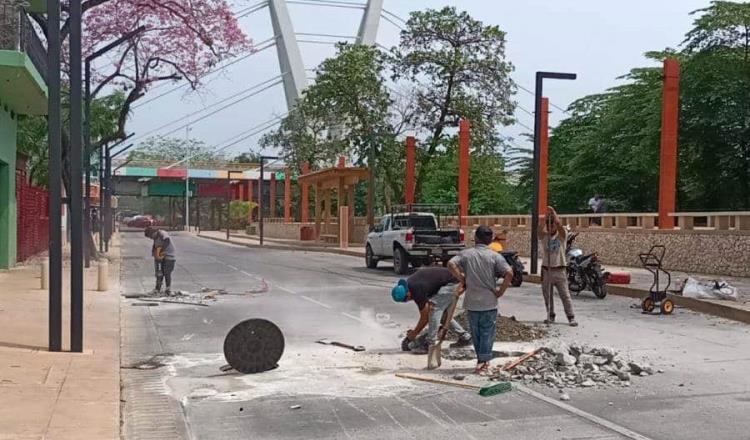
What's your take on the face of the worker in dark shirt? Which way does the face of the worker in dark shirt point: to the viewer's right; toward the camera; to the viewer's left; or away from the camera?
to the viewer's left

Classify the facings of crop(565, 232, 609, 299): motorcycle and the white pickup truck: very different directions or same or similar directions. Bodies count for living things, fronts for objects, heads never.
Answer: same or similar directions

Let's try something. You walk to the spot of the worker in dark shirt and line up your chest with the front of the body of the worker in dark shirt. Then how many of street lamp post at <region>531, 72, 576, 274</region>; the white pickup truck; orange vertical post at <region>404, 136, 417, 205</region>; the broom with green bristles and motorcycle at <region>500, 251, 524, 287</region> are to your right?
4

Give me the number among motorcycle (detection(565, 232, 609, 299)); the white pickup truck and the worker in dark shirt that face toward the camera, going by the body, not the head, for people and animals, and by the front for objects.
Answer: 0

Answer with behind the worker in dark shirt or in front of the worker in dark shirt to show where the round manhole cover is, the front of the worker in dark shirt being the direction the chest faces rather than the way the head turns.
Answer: in front

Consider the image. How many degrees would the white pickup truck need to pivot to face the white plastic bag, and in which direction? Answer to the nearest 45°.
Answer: approximately 180°

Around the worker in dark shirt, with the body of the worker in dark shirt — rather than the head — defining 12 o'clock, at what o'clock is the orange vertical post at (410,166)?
The orange vertical post is roughly at 3 o'clock from the worker in dark shirt.

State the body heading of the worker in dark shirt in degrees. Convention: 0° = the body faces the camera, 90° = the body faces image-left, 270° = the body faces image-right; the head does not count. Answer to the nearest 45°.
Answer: approximately 90°

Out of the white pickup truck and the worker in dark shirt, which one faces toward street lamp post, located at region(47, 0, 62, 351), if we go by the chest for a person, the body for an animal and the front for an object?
the worker in dark shirt

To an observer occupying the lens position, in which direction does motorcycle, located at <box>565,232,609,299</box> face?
facing away from the viewer and to the left of the viewer

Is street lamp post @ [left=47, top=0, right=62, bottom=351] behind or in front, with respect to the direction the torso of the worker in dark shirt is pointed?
in front

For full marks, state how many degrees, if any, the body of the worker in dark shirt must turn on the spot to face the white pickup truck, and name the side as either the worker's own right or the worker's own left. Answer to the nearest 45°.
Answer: approximately 90° to the worker's own right
